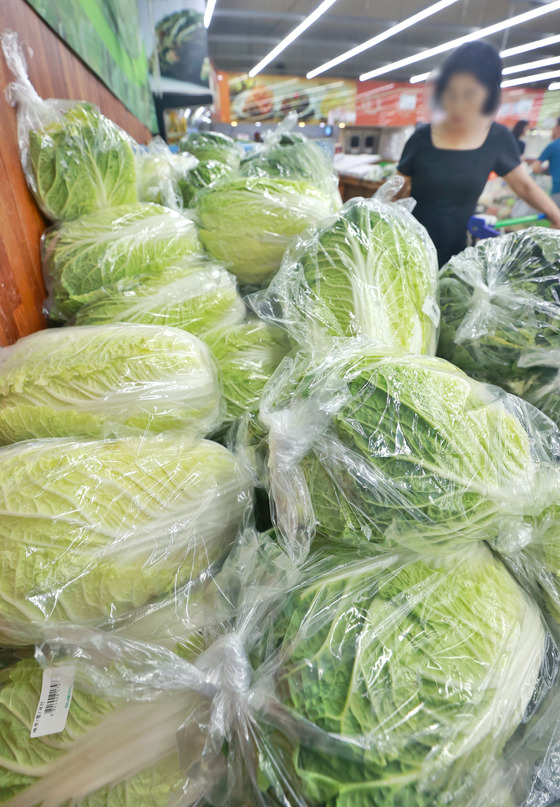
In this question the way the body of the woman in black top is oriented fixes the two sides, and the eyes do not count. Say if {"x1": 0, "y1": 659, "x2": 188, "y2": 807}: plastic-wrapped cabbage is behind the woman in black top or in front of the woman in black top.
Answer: in front

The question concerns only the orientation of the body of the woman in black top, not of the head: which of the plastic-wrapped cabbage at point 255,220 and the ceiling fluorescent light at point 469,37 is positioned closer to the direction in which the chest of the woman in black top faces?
the plastic-wrapped cabbage

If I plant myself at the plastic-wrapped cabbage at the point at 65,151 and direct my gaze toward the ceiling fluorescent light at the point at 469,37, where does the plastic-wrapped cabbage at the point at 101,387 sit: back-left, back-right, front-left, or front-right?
back-right

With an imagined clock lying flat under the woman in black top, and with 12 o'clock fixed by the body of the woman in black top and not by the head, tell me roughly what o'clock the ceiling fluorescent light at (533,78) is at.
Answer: The ceiling fluorescent light is roughly at 6 o'clock from the woman in black top.

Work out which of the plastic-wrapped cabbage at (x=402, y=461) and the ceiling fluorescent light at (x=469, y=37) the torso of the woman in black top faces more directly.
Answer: the plastic-wrapped cabbage

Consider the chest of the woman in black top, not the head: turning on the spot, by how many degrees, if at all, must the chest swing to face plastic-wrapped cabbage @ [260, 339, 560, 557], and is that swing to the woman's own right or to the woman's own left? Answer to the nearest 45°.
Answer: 0° — they already face it

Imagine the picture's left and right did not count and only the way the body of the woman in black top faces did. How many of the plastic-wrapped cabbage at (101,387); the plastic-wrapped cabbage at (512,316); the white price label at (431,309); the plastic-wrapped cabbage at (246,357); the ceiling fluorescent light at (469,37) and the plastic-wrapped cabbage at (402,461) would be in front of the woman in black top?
5

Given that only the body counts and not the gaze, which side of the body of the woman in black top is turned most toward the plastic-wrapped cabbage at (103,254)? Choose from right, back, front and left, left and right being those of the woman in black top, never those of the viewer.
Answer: front

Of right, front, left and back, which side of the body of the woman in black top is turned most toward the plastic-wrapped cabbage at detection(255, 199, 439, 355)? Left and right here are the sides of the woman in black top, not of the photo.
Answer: front

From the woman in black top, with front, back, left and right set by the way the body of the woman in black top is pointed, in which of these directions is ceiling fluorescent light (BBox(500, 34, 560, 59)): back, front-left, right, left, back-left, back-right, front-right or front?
back

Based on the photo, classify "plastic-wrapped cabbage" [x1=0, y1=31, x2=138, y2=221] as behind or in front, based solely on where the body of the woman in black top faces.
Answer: in front

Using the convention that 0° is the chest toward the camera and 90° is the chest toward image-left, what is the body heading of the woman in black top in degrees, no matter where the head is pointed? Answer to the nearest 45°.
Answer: approximately 0°

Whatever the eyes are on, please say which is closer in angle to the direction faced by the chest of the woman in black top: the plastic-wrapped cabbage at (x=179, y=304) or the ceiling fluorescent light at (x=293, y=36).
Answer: the plastic-wrapped cabbage

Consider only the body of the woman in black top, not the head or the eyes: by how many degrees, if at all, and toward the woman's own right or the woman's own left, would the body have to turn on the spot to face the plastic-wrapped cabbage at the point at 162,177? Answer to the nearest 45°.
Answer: approximately 45° to the woman's own right

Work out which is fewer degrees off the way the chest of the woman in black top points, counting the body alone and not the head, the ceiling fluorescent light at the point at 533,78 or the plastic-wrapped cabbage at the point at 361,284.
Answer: the plastic-wrapped cabbage
